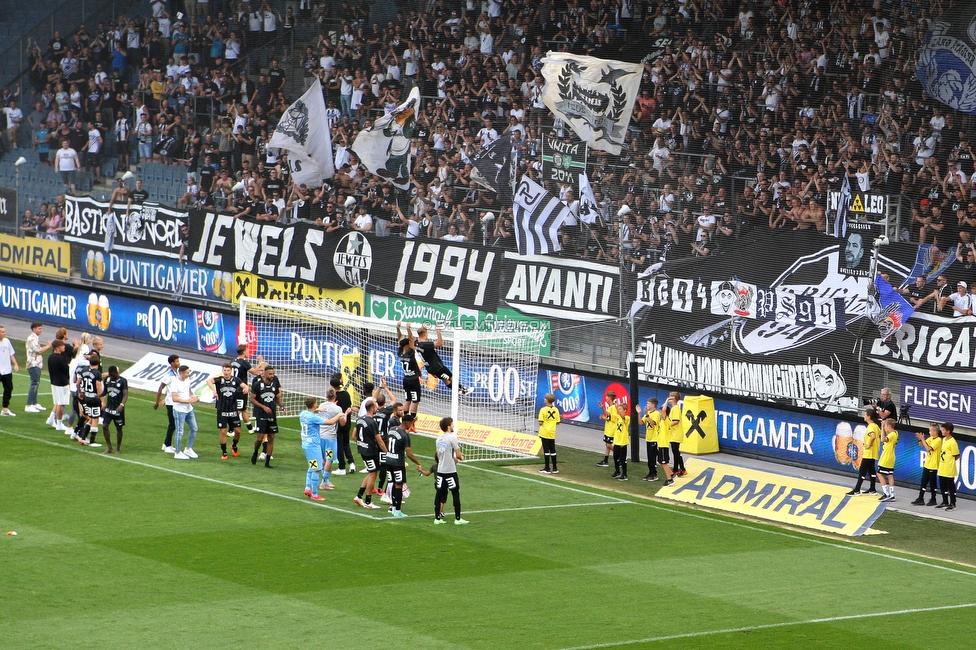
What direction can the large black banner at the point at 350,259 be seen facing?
toward the camera

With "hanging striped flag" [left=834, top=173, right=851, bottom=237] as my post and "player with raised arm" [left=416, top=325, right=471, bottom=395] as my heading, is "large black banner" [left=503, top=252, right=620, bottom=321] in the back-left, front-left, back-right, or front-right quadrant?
front-right

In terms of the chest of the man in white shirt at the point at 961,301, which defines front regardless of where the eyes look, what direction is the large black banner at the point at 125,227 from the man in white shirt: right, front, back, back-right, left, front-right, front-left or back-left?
right

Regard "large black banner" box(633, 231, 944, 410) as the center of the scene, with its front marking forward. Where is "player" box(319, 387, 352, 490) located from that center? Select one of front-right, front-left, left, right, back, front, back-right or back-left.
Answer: front-right

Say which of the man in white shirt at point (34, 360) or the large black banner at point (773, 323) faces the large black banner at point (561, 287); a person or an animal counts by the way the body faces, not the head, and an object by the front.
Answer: the man in white shirt

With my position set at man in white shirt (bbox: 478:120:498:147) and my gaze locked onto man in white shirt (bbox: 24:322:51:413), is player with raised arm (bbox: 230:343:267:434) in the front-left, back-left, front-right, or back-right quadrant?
front-left

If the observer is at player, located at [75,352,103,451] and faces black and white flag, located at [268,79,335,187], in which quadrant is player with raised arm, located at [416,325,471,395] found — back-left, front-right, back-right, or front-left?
front-right

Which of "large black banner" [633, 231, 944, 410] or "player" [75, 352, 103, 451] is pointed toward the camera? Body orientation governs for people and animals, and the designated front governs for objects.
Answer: the large black banner

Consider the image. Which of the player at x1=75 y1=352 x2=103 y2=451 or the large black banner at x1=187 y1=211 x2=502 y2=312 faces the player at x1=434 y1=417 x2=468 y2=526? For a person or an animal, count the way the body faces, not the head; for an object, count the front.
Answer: the large black banner

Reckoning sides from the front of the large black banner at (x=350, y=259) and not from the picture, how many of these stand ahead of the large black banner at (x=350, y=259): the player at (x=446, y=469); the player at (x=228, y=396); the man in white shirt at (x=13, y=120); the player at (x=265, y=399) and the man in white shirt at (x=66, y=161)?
3

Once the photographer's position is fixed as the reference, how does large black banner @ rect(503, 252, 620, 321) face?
facing the viewer

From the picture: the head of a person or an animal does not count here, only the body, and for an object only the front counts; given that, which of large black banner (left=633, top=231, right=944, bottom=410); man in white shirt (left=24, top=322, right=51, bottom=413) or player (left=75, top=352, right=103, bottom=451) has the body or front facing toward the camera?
the large black banner

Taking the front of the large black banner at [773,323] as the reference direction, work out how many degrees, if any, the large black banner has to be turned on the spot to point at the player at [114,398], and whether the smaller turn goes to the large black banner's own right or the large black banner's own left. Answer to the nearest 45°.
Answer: approximately 45° to the large black banner's own right

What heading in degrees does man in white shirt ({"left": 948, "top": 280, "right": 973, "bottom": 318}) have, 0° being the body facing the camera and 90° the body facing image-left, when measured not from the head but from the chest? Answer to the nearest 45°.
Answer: approximately 45°

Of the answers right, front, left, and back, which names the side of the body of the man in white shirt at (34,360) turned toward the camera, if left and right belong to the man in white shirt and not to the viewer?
right

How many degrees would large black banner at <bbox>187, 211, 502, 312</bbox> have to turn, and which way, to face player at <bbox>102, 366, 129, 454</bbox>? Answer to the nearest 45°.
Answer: approximately 45° to its right
